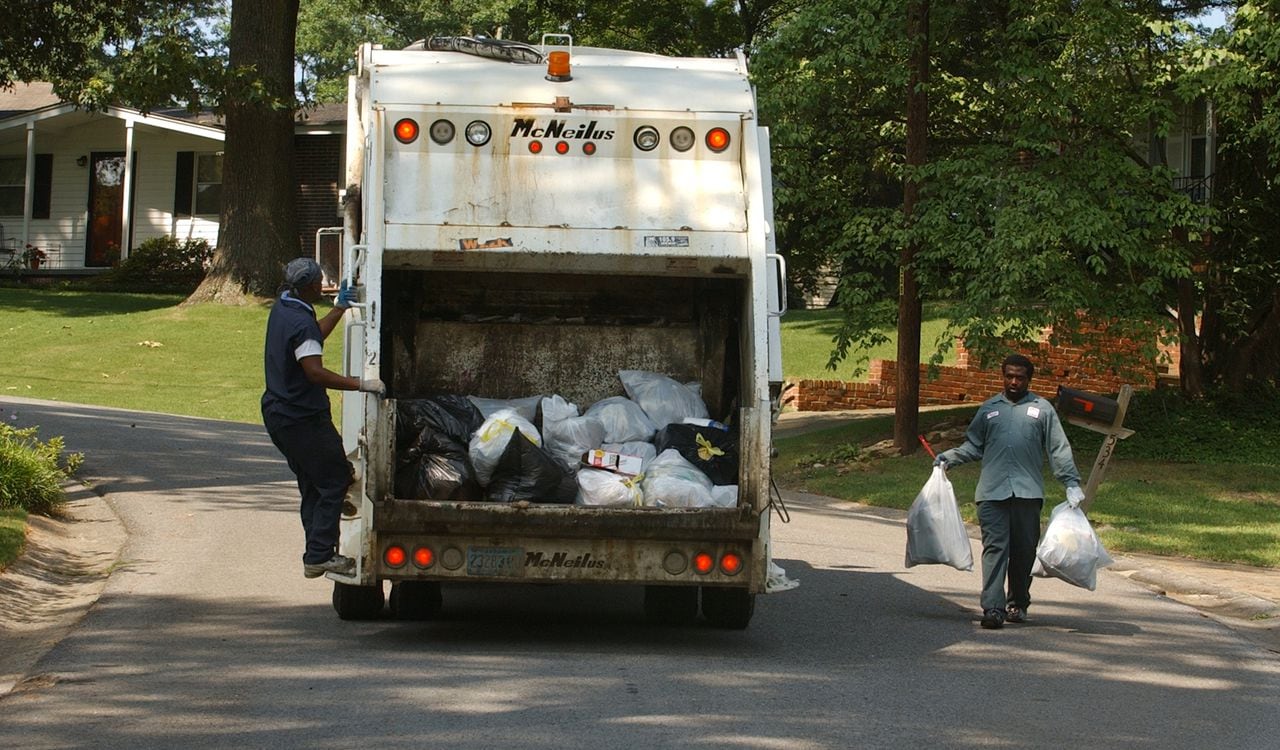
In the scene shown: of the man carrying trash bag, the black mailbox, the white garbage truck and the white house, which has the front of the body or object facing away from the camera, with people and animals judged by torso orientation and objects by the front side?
the white garbage truck

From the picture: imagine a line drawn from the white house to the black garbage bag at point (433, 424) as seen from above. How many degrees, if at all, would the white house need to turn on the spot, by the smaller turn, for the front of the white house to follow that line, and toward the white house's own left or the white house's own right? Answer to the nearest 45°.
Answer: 0° — it already faces it

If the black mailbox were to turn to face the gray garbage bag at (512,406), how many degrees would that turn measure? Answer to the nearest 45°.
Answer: approximately 45° to its left

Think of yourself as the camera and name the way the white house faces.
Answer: facing the viewer

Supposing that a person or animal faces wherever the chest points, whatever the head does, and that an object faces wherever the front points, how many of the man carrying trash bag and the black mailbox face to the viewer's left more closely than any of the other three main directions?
1

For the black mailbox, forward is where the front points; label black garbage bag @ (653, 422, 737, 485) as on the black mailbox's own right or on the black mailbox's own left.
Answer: on the black mailbox's own left

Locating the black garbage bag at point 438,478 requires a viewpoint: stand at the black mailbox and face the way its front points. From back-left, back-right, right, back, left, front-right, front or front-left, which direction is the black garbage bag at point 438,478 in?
front-left

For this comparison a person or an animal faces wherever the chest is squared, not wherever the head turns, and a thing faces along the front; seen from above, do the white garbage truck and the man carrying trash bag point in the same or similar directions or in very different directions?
very different directions

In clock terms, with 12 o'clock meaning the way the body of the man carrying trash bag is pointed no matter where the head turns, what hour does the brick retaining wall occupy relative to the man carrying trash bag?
The brick retaining wall is roughly at 6 o'clock from the man carrying trash bag.

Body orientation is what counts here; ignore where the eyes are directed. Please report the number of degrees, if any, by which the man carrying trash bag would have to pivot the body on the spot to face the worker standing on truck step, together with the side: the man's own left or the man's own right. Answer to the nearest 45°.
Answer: approximately 45° to the man's own right

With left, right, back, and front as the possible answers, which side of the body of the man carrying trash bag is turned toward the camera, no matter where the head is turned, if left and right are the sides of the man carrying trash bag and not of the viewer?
front

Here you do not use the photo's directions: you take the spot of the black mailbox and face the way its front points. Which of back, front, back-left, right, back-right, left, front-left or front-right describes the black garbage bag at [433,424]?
front-left

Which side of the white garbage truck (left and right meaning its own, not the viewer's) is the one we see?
back

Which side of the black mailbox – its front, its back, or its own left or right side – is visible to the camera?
left
